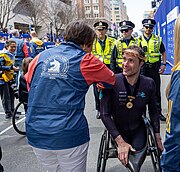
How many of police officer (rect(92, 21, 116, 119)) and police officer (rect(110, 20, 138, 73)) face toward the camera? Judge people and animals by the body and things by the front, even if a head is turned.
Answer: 2

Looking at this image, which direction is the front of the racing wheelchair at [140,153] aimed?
toward the camera

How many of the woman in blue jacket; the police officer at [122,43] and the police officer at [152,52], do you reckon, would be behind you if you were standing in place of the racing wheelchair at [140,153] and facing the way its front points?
2

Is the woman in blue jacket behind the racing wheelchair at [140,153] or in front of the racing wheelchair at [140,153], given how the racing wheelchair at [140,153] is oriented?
in front

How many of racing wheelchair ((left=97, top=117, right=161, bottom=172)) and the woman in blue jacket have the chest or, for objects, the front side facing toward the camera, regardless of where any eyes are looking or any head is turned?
1

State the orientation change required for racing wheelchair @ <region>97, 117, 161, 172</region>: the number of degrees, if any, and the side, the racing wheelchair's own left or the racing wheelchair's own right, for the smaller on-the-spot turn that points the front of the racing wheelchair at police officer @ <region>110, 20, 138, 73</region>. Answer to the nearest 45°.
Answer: approximately 180°

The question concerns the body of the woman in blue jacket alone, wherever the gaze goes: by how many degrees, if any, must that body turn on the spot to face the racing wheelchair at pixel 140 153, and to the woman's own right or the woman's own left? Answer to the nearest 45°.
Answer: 0° — they already face it

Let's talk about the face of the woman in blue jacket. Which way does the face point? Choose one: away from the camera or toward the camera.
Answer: away from the camera

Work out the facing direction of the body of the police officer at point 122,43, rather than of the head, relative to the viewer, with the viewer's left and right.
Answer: facing the viewer

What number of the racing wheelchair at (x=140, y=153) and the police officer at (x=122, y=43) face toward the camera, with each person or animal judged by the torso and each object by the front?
2

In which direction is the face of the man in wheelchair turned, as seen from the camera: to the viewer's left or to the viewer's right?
to the viewer's left

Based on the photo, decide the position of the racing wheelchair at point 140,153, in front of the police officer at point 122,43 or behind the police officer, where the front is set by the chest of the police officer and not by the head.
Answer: in front

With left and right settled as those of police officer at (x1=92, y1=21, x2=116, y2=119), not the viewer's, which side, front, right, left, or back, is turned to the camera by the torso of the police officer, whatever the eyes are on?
front
